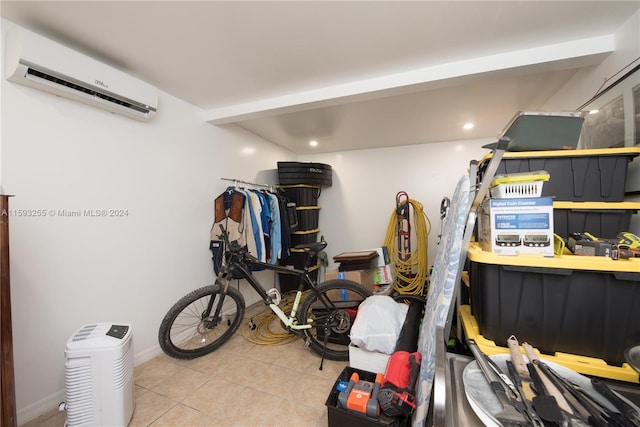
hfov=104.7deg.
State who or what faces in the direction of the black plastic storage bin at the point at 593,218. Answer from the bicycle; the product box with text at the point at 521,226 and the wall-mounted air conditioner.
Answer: the wall-mounted air conditioner

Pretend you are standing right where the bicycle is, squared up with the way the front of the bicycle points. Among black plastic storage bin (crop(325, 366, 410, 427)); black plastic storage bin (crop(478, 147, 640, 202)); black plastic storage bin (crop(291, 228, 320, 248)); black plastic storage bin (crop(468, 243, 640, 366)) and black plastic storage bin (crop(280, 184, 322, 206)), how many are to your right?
2

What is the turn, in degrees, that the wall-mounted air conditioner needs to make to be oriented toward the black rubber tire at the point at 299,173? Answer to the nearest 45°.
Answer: approximately 45° to its left

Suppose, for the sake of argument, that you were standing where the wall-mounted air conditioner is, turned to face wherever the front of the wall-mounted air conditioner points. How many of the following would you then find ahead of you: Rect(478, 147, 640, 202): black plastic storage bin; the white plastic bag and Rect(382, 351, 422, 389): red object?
3

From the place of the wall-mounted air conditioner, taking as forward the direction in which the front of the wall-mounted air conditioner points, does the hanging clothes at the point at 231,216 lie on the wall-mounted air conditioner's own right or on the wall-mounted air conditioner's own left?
on the wall-mounted air conditioner's own left

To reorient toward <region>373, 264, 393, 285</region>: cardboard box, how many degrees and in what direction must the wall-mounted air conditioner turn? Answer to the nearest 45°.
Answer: approximately 45° to its left

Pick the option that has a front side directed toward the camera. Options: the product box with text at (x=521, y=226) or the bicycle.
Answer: the product box with text

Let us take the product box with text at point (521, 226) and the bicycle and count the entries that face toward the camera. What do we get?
1

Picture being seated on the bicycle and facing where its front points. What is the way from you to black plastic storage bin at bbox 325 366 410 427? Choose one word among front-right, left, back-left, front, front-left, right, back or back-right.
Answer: left

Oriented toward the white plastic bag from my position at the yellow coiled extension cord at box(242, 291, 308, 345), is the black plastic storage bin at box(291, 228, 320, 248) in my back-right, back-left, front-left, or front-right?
back-left

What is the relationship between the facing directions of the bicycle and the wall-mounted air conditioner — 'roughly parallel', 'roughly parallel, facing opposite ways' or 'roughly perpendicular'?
roughly parallel, facing opposite ways

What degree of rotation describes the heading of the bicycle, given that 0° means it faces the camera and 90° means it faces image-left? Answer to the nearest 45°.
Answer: approximately 90°

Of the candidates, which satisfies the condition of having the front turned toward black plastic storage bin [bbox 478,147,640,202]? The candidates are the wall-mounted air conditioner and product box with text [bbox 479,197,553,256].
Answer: the wall-mounted air conditioner

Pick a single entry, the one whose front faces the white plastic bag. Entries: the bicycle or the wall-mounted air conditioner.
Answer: the wall-mounted air conditioner

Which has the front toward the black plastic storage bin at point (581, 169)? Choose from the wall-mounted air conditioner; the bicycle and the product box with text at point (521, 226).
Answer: the wall-mounted air conditioner

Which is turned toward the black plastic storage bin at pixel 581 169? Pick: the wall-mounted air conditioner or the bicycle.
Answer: the wall-mounted air conditioner

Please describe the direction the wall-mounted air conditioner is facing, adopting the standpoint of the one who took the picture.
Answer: facing the viewer and to the right of the viewer

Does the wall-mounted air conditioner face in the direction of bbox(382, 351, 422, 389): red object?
yes

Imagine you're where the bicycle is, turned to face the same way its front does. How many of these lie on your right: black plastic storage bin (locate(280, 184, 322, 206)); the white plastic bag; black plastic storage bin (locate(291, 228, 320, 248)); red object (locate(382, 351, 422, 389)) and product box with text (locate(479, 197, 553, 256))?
2

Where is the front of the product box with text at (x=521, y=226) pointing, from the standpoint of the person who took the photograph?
facing the viewer
